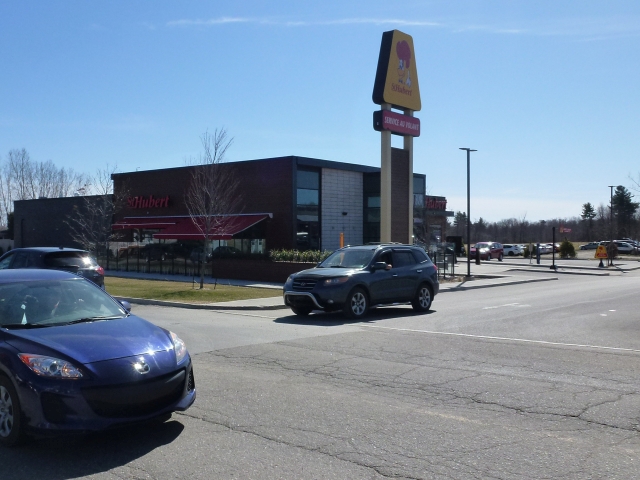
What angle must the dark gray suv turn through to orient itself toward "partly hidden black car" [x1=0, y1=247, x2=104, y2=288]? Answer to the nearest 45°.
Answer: approximately 45° to its right

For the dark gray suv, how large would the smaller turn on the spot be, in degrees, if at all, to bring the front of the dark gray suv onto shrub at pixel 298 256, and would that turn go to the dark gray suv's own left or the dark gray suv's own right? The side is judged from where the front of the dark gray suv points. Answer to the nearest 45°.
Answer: approximately 135° to the dark gray suv's own right

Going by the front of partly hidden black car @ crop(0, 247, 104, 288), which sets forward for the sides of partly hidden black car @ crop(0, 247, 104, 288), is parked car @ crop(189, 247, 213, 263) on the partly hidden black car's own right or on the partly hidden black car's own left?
on the partly hidden black car's own right

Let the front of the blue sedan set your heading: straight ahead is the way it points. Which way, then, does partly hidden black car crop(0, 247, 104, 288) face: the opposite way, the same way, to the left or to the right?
the opposite way

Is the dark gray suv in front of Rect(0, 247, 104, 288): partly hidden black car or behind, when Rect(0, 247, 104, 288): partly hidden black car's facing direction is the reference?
behind

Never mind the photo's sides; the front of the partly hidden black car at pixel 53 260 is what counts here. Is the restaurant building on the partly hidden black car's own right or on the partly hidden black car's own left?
on the partly hidden black car's own right

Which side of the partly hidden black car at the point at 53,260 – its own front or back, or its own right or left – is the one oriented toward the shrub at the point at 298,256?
right

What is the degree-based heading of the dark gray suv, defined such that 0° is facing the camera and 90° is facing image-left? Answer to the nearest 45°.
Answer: approximately 45°

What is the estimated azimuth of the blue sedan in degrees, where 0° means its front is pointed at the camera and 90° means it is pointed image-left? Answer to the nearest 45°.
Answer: approximately 315°

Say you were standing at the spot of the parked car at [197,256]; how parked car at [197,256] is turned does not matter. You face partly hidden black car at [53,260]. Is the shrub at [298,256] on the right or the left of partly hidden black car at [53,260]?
left

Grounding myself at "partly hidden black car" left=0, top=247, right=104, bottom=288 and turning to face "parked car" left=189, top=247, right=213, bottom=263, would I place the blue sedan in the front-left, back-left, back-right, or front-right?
back-right

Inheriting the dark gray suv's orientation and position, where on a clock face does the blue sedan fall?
The blue sedan is roughly at 11 o'clock from the dark gray suv.

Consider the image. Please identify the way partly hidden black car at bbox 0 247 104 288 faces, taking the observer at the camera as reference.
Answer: facing away from the viewer and to the left of the viewer

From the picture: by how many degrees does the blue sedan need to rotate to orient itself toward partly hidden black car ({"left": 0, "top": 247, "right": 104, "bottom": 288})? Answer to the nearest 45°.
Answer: approximately 135° to its left
